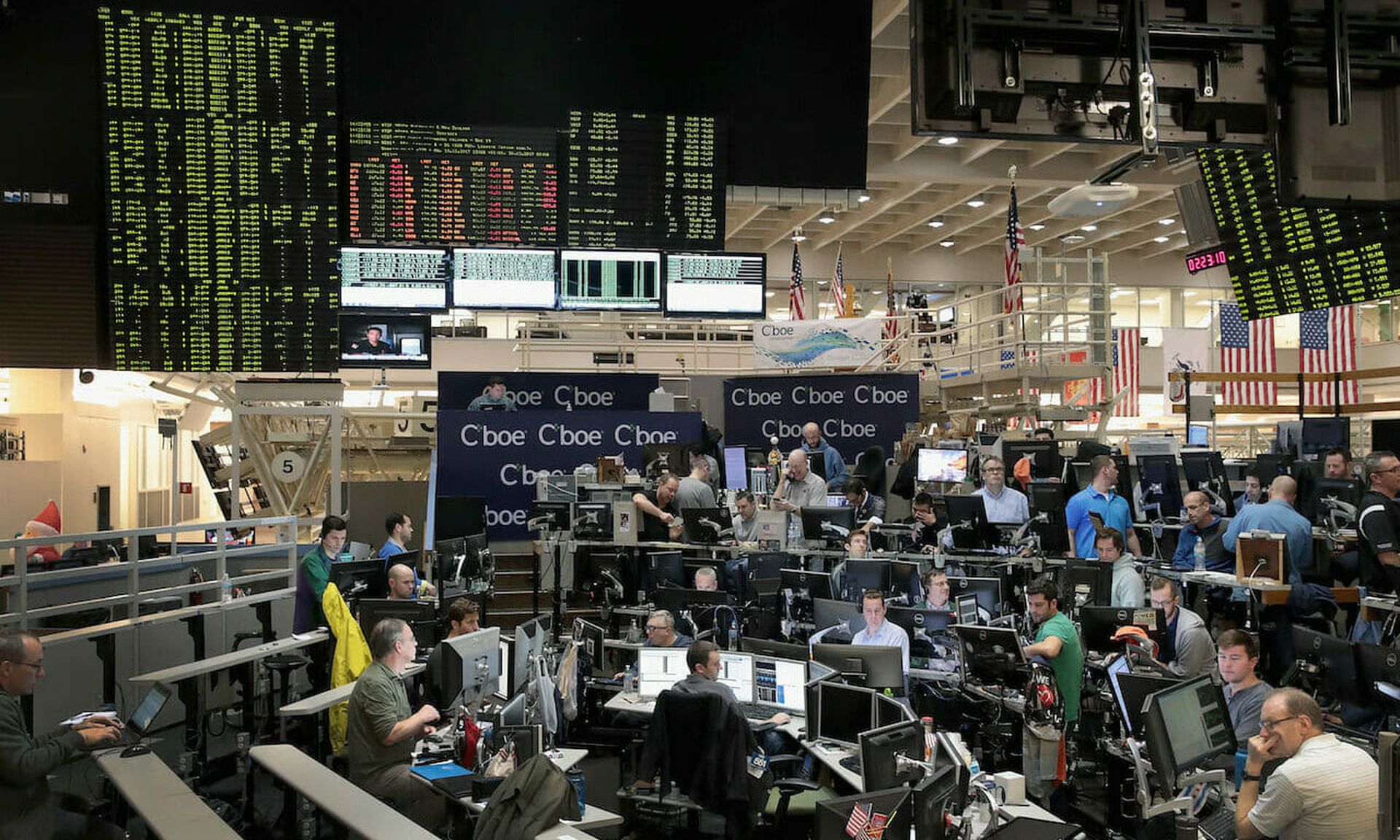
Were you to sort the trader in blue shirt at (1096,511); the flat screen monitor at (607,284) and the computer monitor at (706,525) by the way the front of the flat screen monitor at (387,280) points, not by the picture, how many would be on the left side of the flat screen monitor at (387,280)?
3

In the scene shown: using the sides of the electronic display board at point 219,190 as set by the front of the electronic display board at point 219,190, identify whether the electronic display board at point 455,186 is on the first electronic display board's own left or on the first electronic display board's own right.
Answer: on the first electronic display board's own left

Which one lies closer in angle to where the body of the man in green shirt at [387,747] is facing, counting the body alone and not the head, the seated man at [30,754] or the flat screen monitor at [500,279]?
the flat screen monitor

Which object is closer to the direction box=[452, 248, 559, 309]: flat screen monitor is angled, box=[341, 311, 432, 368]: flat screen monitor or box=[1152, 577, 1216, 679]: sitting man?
the sitting man

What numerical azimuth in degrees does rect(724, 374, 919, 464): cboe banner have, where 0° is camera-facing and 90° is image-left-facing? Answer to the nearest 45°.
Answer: approximately 0°

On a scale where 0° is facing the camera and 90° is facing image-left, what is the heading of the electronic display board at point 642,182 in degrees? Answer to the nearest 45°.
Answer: approximately 0°

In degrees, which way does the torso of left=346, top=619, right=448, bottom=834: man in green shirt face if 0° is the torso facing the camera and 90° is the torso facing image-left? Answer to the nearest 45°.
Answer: approximately 270°

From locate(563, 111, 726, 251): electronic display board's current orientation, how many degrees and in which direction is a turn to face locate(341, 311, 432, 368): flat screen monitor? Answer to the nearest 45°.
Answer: approximately 135° to its right
